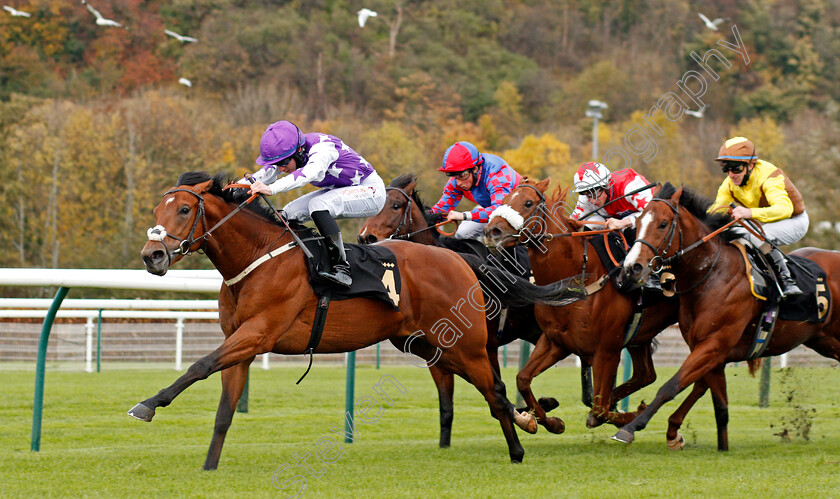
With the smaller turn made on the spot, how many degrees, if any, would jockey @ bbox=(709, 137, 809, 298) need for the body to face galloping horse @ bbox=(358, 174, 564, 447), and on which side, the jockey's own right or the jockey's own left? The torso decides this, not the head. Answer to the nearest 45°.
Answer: approximately 45° to the jockey's own right

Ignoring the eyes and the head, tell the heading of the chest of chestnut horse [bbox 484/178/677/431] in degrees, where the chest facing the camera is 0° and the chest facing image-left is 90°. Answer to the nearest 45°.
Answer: approximately 45°

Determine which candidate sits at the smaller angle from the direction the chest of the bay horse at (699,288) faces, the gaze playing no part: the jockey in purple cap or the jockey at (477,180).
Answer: the jockey in purple cap

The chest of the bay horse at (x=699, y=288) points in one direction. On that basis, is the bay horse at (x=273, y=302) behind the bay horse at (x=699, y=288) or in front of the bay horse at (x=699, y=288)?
in front

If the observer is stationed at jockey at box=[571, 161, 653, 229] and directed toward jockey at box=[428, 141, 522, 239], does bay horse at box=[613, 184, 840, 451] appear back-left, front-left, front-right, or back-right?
back-left

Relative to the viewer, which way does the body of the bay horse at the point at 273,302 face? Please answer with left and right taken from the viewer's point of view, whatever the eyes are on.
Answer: facing to the left of the viewer

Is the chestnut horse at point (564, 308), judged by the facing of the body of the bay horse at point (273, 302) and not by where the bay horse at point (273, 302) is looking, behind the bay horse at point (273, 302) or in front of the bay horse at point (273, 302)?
behind

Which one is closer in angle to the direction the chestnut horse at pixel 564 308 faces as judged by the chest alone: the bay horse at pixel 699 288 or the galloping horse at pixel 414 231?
the galloping horse
